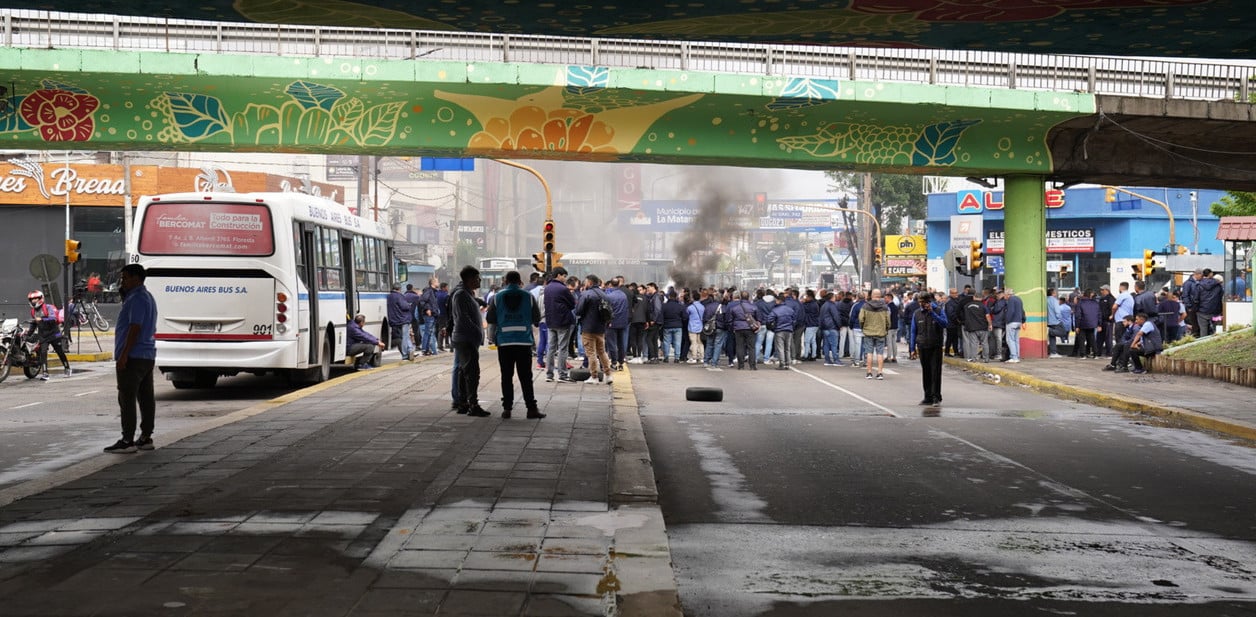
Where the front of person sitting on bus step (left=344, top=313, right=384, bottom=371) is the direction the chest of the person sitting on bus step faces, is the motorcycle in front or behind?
behind

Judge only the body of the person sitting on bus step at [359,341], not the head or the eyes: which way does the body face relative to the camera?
to the viewer's right

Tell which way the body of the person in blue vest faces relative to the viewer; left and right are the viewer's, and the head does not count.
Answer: facing away from the viewer

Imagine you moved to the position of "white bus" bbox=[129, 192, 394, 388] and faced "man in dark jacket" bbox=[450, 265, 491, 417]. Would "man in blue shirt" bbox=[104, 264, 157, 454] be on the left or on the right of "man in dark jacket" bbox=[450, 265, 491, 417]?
right

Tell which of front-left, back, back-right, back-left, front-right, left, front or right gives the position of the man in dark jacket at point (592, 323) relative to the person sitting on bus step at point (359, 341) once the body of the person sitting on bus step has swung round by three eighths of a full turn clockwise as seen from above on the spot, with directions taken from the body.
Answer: left
